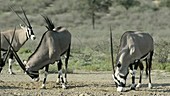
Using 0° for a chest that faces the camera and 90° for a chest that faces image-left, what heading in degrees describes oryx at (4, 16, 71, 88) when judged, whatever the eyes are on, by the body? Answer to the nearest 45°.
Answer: approximately 45°

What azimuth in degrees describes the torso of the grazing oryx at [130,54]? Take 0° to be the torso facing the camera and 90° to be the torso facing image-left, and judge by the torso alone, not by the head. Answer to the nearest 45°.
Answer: approximately 45°

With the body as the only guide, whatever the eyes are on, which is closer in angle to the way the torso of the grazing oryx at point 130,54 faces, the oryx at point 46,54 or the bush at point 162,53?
the oryx

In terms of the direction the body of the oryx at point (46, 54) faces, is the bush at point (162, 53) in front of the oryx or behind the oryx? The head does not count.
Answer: behind

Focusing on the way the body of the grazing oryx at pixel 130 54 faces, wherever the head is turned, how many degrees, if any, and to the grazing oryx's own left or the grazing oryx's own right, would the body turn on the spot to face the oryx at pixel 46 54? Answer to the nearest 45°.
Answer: approximately 45° to the grazing oryx's own right

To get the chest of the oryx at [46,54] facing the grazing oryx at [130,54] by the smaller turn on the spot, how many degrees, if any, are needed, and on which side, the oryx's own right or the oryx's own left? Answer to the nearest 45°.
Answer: approximately 135° to the oryx's own left

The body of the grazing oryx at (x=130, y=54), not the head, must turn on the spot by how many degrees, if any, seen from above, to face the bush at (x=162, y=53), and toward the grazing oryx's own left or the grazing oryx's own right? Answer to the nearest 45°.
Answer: approximately 135° to the grazing oryx's own right
